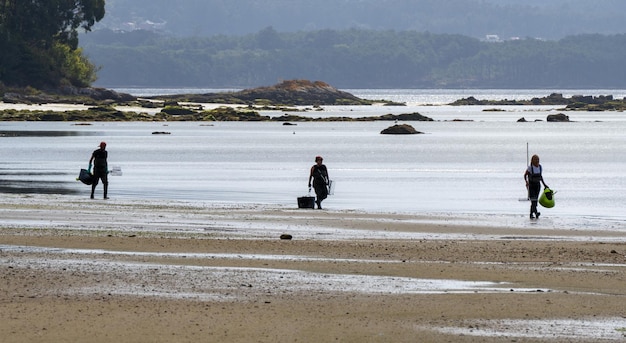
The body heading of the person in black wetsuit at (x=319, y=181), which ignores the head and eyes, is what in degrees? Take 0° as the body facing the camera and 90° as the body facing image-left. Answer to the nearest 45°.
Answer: approximately 0°

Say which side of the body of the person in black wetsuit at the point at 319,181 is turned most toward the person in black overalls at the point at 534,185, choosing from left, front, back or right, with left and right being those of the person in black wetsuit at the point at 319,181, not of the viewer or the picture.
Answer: left
